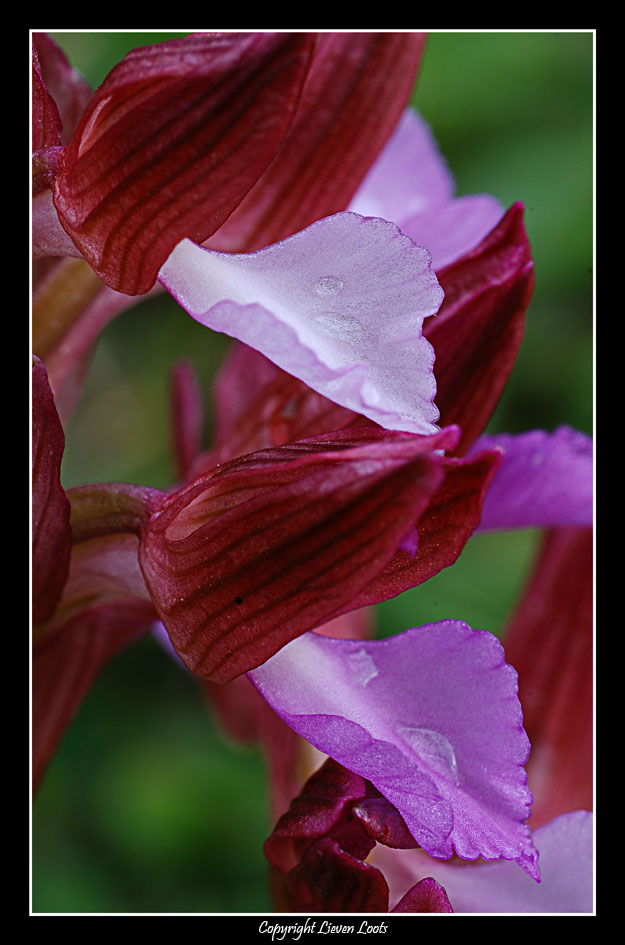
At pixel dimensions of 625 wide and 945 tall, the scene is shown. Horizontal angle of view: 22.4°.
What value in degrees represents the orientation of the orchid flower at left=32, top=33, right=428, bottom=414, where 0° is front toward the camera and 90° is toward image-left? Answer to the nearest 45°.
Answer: approximately 270°

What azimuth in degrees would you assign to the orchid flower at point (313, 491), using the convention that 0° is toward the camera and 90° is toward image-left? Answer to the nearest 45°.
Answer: approximately 270°
